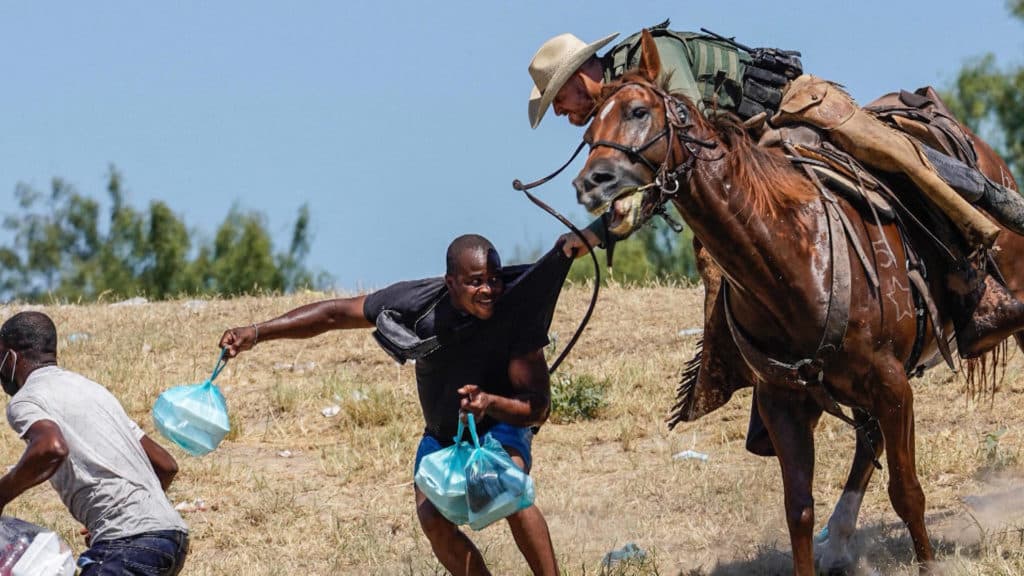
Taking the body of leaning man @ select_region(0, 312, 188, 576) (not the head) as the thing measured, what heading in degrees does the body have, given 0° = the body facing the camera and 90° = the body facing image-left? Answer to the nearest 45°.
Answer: approximately 135°

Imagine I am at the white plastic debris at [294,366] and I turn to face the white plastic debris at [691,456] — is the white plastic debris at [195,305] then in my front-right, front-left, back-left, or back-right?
back-left

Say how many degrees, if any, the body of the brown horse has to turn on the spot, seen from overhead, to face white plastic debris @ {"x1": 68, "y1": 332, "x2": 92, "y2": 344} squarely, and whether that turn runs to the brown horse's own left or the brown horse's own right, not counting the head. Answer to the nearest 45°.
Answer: approximately 90° to the brown horse's own right

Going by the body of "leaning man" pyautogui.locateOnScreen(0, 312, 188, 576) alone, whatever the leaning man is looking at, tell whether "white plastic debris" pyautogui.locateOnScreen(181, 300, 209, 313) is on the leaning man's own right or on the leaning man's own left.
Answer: on the leaning man's own right

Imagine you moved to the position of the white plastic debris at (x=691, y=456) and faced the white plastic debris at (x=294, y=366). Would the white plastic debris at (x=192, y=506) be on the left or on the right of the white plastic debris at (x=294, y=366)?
left

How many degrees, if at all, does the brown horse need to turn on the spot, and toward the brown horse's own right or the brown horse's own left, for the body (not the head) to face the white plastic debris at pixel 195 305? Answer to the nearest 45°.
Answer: approximately 90° to the brown horse's own right

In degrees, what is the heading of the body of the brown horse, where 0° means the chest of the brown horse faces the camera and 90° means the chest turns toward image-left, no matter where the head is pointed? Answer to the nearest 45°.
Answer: approximately 45°
